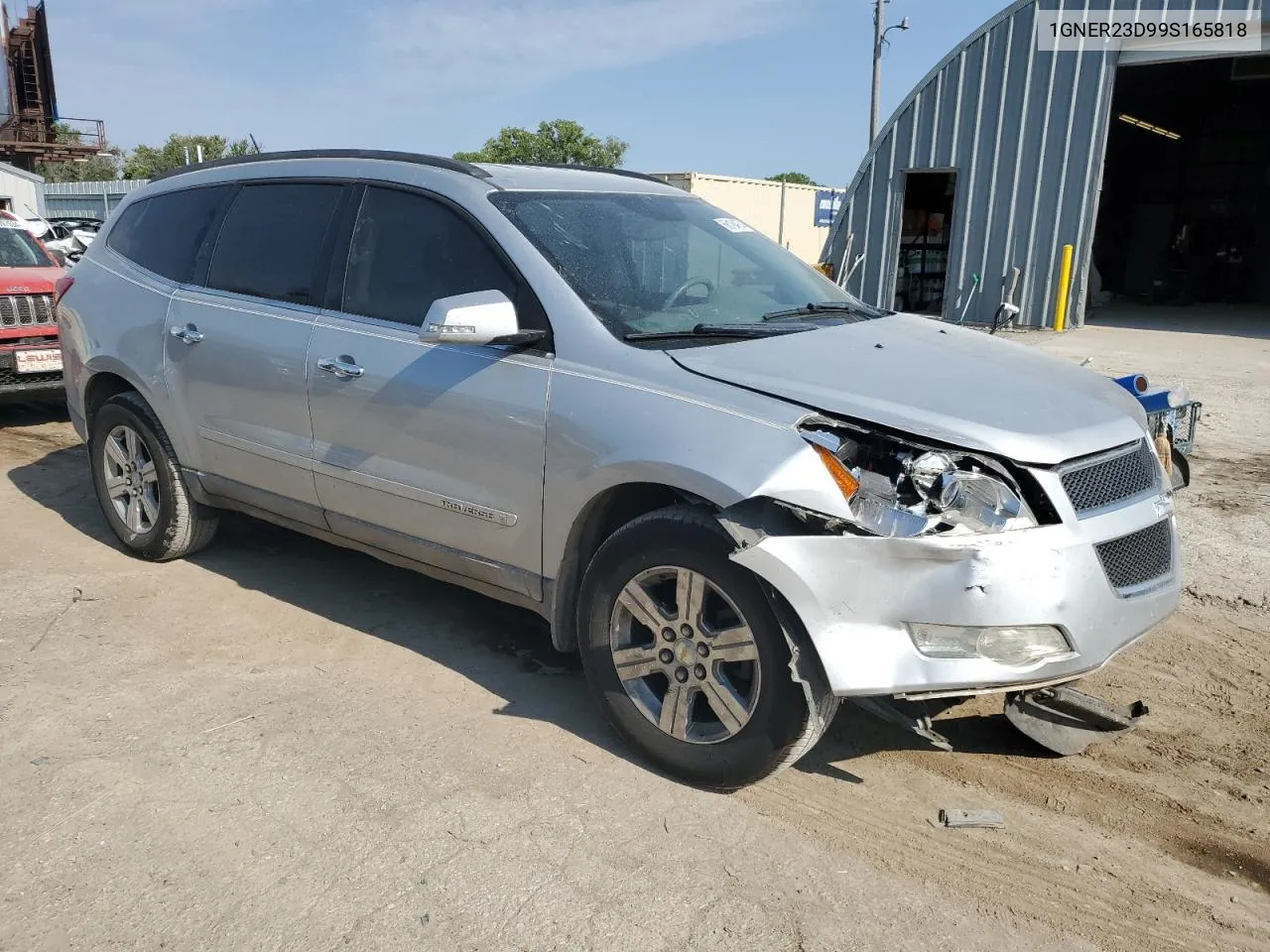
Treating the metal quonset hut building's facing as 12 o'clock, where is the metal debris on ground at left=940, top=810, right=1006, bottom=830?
The metal debris on ground is roughly at 12 o'clock from the metal quonset hut building.

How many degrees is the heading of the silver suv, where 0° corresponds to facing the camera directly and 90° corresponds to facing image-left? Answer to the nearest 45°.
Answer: approximately 315°

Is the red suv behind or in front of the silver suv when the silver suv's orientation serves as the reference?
behind

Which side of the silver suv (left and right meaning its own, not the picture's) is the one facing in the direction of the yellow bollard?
left

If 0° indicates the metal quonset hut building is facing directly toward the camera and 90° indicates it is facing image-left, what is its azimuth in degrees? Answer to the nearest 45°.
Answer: approximately 0°

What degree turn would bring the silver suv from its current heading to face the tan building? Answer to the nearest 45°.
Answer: approximately 135° to its left

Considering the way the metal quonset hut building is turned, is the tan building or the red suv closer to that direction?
the red suv

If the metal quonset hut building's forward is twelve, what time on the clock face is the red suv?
The red suv is roughly at 1 o'clock from the metal quonset hut building.

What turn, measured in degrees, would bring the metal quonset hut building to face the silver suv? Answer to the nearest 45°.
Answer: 0° — it already faces it

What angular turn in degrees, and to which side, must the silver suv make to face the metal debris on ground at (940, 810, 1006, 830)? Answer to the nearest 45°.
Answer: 0° — it already faces it
